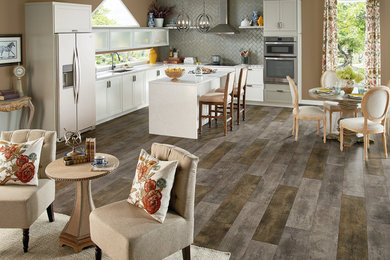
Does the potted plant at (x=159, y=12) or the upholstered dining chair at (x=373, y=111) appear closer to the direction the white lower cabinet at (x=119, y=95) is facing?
the upholstered dining chair

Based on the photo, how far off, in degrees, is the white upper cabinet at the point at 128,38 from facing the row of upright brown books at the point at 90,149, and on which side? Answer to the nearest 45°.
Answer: approximately 45° to its right

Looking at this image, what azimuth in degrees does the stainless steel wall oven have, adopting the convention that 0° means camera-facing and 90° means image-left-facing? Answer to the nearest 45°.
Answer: approximately 0°

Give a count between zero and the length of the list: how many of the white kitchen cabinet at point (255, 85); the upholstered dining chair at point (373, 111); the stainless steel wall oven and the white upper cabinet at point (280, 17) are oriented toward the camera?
3

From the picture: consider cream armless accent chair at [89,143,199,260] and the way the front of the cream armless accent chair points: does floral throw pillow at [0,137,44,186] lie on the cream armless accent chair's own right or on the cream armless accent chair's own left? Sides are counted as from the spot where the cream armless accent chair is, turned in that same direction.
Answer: on the cream armless accent chair's own right

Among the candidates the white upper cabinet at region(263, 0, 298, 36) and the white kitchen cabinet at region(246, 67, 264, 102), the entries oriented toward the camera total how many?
2

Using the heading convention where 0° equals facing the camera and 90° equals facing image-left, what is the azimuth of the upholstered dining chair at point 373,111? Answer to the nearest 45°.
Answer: approximately 135°

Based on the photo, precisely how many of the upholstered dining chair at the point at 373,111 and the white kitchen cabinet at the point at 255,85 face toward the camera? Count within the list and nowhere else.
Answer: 1

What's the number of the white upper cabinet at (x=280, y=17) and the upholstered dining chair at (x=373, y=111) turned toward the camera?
1

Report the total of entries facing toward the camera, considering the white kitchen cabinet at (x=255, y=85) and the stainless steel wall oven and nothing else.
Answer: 2
